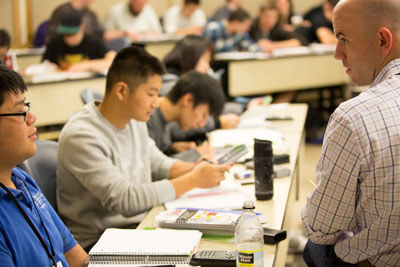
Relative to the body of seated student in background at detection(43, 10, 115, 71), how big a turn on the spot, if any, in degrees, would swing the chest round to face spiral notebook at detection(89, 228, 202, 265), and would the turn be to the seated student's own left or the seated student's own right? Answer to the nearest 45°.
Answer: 0° — they already face it

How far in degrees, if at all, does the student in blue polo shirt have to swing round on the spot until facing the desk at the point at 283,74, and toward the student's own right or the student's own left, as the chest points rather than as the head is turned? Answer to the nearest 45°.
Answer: approximately 90° to the student's own left

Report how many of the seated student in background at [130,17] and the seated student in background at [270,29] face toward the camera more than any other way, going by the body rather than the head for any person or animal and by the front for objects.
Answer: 2

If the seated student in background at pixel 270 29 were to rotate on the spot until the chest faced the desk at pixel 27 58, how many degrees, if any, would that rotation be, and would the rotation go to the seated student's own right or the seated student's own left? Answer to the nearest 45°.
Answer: approximately 45° to the seated student's own right

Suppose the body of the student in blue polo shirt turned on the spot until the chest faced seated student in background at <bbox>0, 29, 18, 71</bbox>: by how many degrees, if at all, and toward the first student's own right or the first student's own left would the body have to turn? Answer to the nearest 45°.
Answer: approximately 135° to the first student's own left

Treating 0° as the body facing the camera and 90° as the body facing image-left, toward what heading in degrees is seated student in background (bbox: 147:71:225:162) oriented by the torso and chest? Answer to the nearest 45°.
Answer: approximately 270°

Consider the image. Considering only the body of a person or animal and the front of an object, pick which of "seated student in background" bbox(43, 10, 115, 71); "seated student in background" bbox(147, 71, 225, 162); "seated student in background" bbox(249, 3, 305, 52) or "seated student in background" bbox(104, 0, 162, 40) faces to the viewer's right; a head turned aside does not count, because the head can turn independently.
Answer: "seated student in background" bbox(147, 71, 225, 162)

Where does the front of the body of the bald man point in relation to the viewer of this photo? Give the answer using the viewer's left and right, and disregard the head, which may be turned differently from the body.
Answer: facing away from the viewer and to the left of the viewer

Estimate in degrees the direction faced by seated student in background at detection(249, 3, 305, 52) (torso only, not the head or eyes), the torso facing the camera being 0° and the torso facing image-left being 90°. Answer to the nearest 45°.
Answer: approximately 0°

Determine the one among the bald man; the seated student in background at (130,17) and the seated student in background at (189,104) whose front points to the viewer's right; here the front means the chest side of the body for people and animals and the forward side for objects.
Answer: the seated student in background at (189,104)
